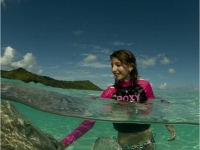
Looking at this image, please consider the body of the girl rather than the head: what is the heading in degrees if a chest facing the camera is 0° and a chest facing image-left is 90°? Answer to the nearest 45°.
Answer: approximately 0°
